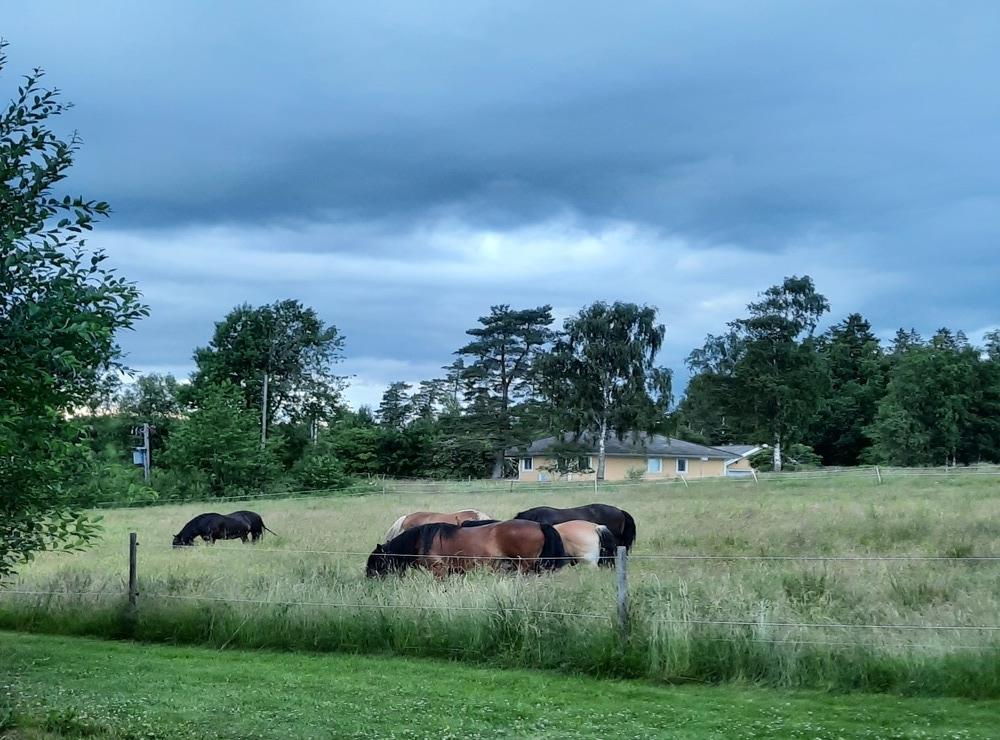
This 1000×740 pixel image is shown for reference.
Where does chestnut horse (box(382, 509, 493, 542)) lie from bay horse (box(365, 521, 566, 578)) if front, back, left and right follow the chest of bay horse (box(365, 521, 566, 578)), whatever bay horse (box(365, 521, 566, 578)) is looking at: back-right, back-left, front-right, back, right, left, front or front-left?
right

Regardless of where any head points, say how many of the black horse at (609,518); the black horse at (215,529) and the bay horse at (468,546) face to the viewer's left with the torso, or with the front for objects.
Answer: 3

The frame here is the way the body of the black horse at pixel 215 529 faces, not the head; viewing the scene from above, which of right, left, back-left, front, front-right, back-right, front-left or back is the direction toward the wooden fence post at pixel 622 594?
left

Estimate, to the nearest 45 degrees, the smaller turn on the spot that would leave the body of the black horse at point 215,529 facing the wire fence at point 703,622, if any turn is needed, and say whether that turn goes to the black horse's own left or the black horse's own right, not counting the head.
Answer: approximately 90° to the black horse's own left

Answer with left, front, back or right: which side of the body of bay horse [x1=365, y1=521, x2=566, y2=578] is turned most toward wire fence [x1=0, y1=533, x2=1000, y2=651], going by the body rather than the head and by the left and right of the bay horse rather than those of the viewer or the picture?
left

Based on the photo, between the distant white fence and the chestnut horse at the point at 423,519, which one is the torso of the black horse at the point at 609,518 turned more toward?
the chestnut horse

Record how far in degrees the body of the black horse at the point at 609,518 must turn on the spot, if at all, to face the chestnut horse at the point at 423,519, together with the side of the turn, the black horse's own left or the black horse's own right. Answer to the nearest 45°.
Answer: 0° — it already faces it

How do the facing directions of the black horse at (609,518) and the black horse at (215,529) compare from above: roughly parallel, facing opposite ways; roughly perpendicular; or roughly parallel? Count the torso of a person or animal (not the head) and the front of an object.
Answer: roughly parallel

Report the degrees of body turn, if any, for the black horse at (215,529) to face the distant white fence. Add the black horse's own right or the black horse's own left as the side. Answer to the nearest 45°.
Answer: approximately 135° to the black horse's own right

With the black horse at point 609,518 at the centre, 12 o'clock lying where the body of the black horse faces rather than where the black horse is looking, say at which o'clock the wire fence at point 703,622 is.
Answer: The wire fence is roughly at 9 o'clock from the black horse.

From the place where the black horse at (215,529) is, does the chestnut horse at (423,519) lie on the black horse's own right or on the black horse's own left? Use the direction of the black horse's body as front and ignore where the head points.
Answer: on the black horse's own left

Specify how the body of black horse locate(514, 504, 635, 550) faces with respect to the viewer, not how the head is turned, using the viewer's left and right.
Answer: facing to the left of the viewer

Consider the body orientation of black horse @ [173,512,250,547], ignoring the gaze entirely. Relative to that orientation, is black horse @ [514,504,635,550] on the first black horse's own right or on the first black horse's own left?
on the first black horse's own left

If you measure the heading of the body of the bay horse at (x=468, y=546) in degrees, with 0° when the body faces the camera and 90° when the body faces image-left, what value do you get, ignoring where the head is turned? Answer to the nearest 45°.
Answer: approximately 90°

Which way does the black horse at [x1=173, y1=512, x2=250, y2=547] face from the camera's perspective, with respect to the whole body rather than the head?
to the viewer's left

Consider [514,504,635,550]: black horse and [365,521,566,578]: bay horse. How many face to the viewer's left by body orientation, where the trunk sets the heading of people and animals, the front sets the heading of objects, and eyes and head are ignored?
2

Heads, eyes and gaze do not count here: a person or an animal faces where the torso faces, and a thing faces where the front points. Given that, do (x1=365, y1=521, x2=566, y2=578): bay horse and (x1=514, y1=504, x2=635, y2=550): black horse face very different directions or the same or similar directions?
same or similar directions
